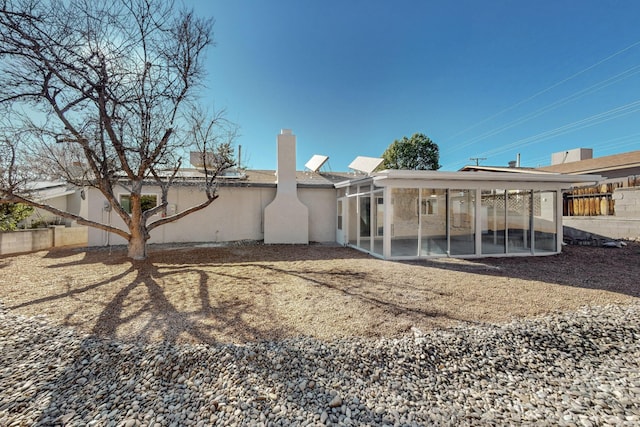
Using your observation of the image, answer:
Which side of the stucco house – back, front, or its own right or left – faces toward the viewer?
back

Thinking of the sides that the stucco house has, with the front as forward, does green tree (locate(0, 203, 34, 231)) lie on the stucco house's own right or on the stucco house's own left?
on the stucco house's own left

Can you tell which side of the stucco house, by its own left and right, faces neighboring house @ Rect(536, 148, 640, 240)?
right

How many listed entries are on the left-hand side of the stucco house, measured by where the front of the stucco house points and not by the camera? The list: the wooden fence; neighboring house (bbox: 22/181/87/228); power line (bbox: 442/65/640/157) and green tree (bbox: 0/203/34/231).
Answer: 2

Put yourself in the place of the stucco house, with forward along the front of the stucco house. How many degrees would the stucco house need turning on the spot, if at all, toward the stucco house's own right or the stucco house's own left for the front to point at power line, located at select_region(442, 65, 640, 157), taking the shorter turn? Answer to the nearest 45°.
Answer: approximately 45° to the stucco house's own right

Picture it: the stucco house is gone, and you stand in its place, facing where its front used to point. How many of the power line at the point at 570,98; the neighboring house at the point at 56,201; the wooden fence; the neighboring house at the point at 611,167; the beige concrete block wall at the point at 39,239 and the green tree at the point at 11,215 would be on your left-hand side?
3

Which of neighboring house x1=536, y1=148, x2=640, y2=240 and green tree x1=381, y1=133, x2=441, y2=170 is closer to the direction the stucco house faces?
the green tree

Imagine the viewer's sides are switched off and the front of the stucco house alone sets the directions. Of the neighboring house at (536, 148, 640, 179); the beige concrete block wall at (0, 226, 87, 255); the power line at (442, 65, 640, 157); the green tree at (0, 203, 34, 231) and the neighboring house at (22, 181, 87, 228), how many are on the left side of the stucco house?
3

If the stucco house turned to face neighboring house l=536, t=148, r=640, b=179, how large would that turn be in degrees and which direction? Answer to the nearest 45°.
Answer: approximately 45° to its right

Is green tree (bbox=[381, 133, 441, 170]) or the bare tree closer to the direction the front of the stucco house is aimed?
the green tree

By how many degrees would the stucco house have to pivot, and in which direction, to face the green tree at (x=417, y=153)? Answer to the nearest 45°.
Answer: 0° — it already faces it

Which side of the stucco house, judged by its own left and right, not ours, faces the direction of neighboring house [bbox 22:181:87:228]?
left

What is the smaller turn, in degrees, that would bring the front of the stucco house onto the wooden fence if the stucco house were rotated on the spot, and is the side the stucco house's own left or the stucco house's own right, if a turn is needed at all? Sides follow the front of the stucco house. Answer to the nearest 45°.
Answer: approximately 90° to the stucco house's own right
